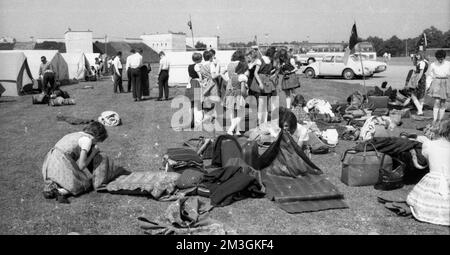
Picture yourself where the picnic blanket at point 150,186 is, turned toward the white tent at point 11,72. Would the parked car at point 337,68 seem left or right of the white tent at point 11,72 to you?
right

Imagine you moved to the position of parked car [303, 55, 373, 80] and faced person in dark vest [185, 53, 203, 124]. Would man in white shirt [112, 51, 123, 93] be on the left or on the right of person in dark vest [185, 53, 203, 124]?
right

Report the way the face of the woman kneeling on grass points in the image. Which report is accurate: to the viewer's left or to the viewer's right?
to the viewer's right

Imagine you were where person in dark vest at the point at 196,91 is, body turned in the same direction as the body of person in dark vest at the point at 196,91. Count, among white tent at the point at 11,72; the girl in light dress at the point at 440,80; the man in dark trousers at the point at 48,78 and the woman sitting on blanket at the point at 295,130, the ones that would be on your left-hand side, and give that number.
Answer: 2
